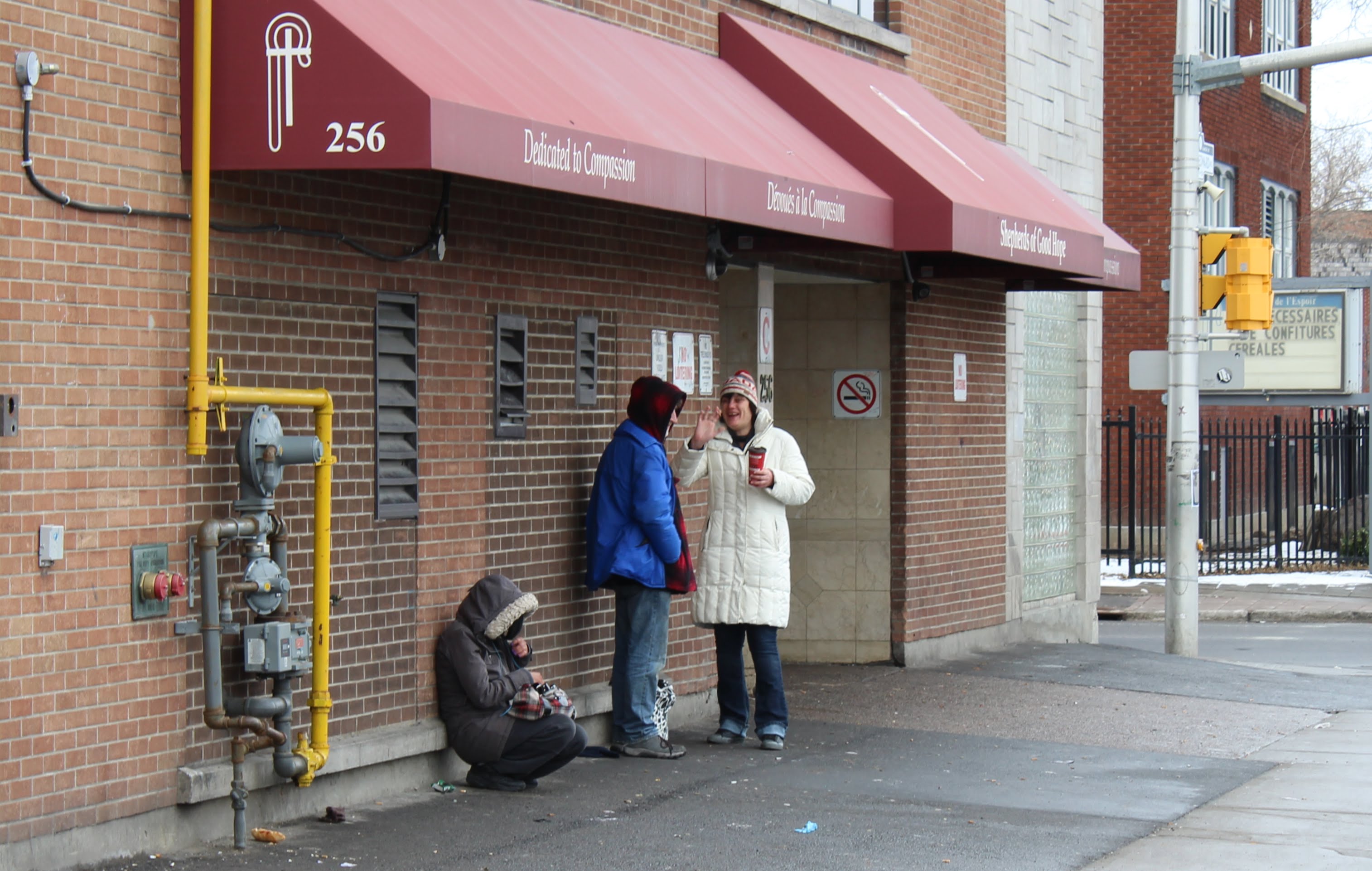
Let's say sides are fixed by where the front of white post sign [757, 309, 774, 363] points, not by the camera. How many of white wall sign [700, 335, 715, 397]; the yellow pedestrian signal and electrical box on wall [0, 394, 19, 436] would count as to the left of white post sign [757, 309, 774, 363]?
1

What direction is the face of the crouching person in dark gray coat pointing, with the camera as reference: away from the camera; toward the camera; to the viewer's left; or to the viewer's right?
to the viewer's right

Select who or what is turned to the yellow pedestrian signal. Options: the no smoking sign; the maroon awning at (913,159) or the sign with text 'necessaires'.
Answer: the sign with text 'necessaires'

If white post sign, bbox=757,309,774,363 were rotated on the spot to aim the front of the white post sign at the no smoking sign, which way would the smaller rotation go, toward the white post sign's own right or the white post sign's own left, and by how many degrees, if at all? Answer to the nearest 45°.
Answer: approximately 90° to the white post sign's own left

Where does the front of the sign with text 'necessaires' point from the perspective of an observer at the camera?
facing the viewer

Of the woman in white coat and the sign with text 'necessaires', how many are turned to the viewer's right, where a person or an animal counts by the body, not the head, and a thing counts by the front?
0

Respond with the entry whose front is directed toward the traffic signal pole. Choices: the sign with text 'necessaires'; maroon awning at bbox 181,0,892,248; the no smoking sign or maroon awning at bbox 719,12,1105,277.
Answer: the sign with text 'necessaires'

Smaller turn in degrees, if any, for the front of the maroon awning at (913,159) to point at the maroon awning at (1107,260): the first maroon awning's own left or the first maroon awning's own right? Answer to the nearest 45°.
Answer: approximately 90° to the first maroon awning's own left

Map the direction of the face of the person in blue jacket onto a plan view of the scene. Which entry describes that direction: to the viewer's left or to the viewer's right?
to the viewer's right

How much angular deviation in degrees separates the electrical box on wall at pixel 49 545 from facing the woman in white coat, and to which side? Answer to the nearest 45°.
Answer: approximately 90° to its left

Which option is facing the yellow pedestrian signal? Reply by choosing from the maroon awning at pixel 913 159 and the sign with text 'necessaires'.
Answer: the sign with text 'necessaires'

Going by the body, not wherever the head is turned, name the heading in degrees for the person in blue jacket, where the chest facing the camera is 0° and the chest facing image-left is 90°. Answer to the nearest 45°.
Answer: approximately 270°
